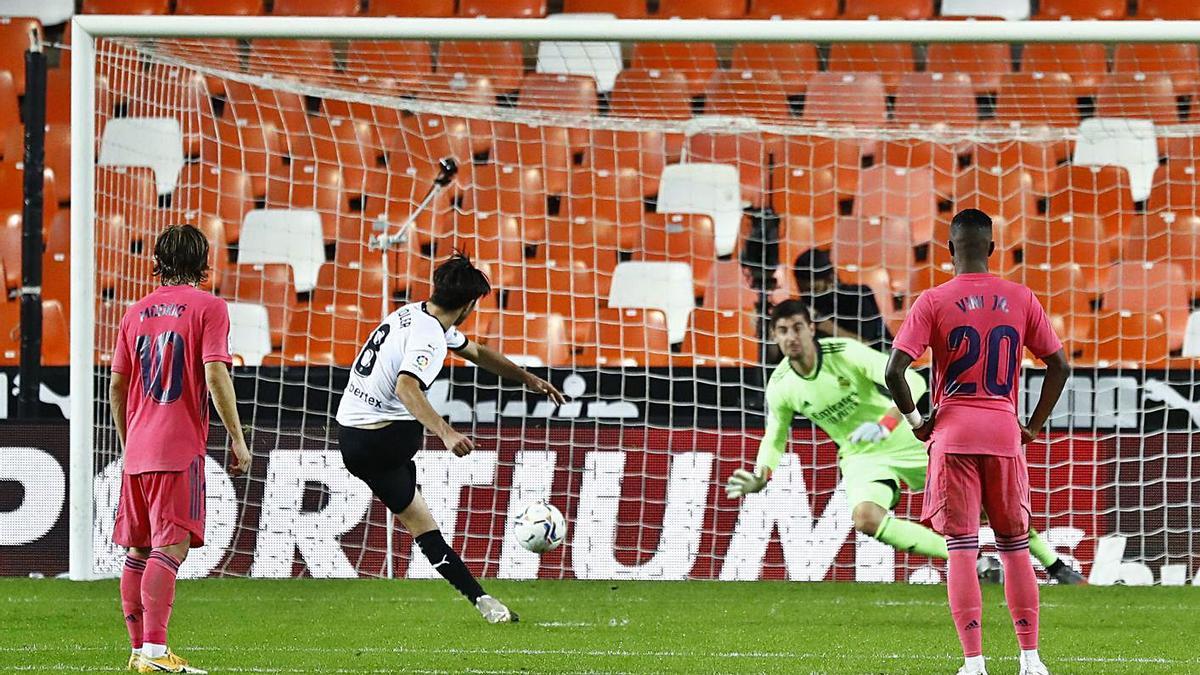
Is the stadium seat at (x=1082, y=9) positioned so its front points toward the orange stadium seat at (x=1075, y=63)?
yes

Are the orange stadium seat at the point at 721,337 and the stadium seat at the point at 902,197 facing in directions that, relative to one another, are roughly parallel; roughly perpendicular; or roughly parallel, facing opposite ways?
roughly parallel

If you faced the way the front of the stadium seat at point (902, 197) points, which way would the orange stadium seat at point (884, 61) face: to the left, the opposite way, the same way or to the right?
the same way

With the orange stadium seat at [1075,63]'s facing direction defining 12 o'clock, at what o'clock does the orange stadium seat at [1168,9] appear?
the orange stadium seat at [1168,9] is roughly at 7 o'clock from the orange stadium seat at [1075,63].

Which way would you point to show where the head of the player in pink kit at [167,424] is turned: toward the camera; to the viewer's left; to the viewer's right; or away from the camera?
away from the camera

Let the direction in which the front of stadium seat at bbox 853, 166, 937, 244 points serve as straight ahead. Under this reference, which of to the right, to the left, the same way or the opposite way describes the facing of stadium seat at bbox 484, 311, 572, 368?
the same way

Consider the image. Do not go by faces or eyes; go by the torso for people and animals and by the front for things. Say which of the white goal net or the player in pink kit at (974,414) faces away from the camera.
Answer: the player in pink kit

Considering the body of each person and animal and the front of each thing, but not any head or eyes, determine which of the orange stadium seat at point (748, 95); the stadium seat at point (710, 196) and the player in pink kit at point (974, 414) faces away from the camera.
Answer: the player in pink kit

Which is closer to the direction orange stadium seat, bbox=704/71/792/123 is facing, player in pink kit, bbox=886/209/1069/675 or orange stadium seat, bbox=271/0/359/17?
the player in pink kit

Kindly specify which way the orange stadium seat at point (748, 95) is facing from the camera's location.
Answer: facing the viewer

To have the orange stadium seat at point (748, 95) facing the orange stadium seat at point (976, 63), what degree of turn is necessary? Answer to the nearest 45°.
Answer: approximately 90° to its left

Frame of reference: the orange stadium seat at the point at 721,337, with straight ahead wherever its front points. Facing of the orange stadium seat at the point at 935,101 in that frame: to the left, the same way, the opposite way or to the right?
the same way

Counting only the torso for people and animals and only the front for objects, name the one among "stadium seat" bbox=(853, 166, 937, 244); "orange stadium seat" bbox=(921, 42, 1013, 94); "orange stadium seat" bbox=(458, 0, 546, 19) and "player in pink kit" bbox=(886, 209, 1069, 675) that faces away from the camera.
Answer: the player in pink kit

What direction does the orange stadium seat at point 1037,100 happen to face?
toward the camera

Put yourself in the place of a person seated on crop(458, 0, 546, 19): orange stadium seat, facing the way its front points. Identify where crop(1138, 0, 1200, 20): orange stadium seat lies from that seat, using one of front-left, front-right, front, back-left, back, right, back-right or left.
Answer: left

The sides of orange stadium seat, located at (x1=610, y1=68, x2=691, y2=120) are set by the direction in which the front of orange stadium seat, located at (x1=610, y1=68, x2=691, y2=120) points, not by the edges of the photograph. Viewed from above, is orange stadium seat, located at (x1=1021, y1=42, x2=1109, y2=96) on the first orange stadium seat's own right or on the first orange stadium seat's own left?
on the first orange stadium seat's own left

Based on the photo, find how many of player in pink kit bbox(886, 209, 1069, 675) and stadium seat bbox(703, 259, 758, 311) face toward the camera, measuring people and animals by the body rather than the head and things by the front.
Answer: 1

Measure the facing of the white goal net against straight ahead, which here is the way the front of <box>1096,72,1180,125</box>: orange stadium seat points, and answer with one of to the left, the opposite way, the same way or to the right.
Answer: the same way

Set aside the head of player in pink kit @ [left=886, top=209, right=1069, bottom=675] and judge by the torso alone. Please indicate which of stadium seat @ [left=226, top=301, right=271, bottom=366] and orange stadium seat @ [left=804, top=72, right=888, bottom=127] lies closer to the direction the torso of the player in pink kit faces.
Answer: the orange stadium seat
